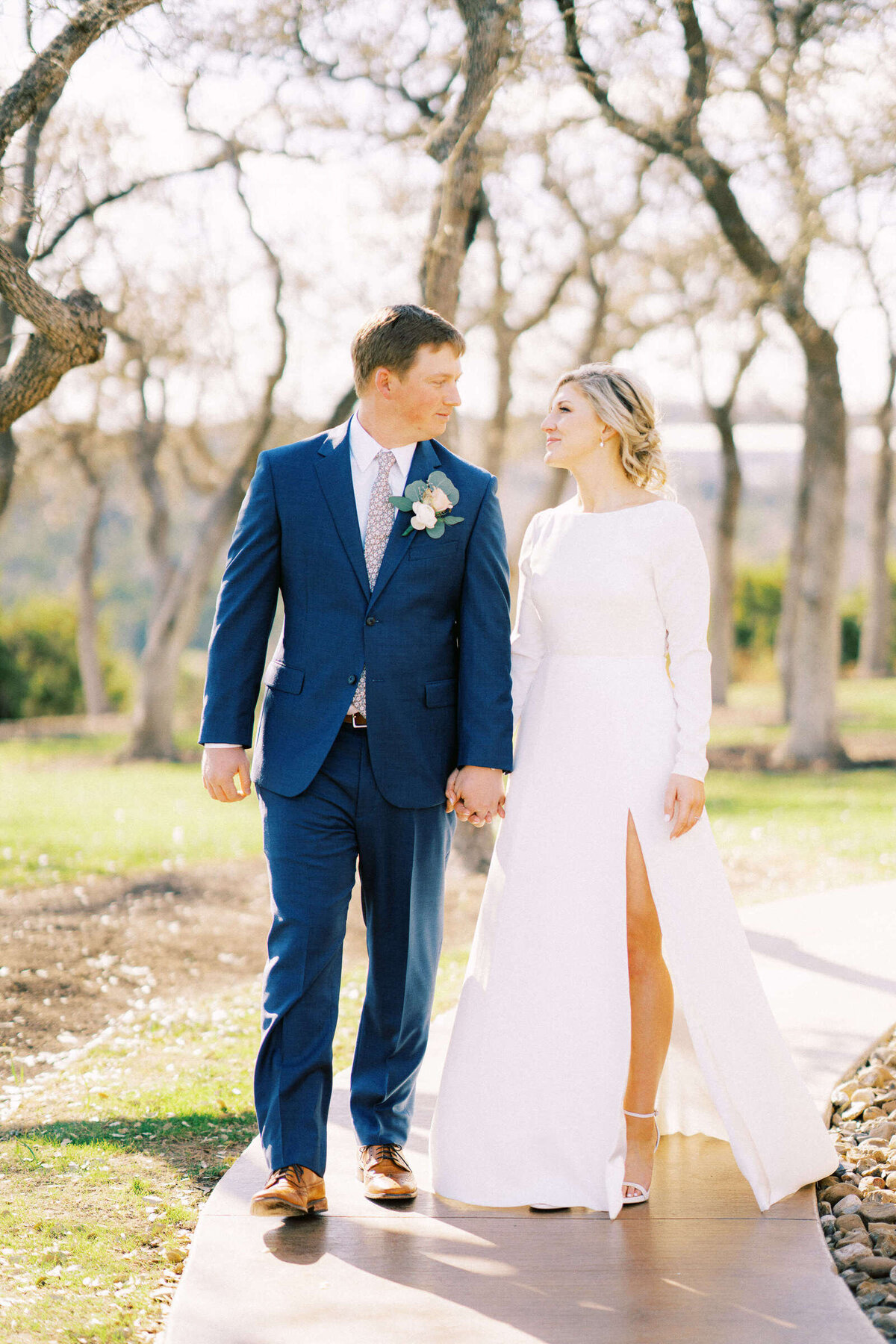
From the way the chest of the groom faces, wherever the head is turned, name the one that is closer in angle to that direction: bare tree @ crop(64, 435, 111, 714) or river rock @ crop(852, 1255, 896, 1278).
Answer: the river rock

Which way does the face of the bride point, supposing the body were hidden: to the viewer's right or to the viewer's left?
to the viewer's left

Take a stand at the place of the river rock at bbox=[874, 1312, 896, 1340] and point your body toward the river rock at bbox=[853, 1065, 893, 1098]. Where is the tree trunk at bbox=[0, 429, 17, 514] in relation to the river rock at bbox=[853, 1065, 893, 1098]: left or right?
left

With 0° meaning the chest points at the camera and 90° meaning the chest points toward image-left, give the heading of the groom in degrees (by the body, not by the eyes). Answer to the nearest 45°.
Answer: approximately 0°

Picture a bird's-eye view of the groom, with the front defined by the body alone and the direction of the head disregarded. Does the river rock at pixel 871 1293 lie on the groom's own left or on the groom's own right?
on the groom's own left

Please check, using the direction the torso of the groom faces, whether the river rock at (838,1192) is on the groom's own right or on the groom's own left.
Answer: on the groom's own left

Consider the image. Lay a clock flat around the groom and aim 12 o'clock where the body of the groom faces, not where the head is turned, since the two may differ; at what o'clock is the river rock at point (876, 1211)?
The river rock is roughly at 9 o'clock from the groom.

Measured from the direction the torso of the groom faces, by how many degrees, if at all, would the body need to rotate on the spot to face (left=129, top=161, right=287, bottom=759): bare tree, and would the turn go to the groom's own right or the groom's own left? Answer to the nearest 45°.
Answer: approximately 180°

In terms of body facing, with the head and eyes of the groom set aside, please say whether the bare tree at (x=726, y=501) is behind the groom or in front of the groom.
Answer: behind

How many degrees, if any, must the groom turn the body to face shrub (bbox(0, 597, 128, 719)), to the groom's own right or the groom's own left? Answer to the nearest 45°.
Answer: approximately 180°

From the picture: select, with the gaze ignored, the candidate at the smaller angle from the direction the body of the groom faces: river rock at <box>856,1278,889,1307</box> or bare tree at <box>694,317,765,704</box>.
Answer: the river rock

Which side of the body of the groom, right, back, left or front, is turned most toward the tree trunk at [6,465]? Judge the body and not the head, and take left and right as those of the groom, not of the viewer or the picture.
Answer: back
